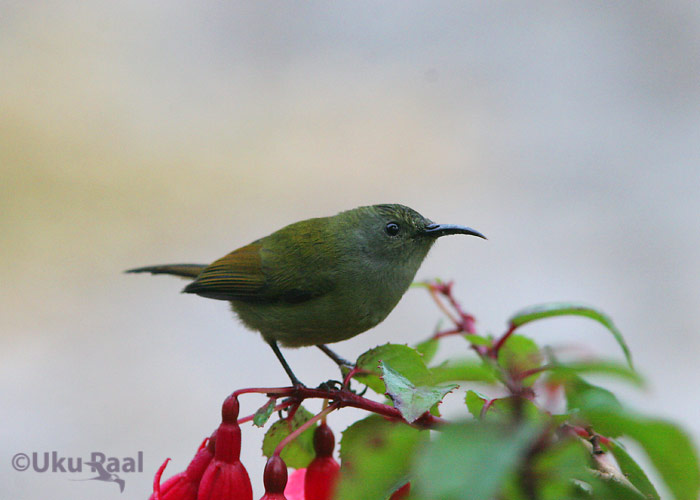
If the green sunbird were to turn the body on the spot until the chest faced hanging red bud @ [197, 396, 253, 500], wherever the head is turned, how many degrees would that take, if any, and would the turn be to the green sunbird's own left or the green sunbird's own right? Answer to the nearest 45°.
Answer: approximately 135° to the green sunbird's own right

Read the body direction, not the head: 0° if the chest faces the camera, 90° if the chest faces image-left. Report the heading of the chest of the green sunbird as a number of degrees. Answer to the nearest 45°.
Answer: approximately 270°

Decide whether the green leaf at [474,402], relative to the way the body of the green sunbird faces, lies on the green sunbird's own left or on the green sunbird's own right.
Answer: on the green sunbird's own right

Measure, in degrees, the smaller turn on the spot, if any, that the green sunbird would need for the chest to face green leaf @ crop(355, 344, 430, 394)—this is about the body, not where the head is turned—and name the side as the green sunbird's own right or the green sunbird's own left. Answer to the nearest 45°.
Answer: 0° — it already faces it

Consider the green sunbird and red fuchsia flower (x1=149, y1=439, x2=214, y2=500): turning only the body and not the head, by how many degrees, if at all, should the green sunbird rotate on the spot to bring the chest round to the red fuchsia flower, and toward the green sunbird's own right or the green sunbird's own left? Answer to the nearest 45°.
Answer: approximately 135° to the green sunbird's own right

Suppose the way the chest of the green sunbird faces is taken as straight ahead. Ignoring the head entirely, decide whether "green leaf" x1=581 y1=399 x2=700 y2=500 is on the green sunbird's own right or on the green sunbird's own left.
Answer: on the green sunbird's own right

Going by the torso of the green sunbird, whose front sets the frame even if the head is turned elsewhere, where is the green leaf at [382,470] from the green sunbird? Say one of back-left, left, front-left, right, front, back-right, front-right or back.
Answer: right

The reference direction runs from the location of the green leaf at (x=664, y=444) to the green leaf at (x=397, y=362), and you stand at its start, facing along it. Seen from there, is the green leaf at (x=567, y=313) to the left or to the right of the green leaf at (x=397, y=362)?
right
